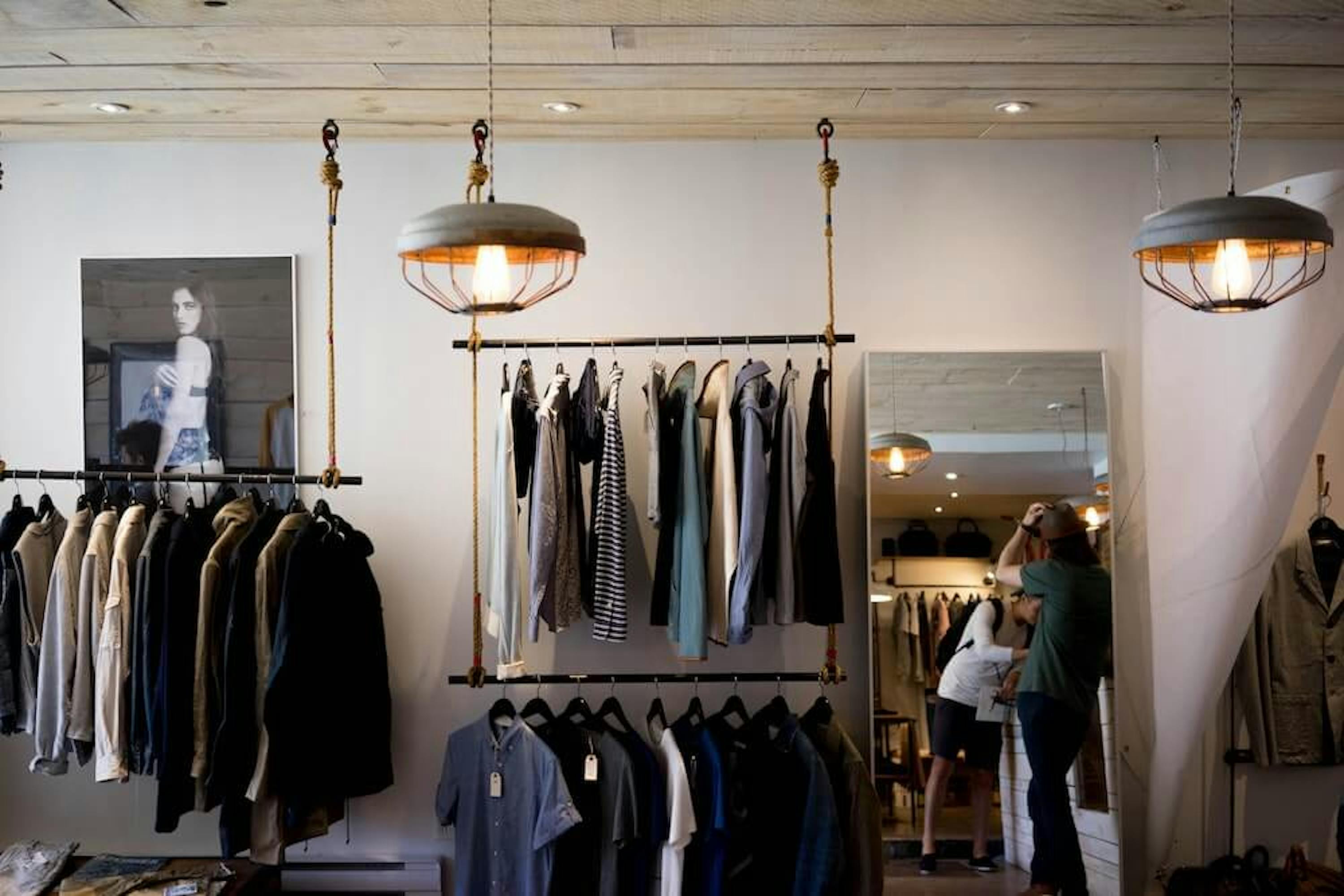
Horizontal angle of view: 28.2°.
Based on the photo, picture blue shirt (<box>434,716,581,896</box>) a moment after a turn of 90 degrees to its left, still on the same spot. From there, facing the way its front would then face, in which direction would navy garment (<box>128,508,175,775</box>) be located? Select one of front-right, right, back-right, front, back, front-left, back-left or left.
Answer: back

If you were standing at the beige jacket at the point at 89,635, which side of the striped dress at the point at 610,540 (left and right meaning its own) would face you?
front

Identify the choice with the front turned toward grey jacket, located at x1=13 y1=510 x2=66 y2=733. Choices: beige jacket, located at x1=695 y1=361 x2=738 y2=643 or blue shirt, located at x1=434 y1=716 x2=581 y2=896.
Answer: the beige jacket

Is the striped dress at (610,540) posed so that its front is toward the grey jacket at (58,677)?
yes

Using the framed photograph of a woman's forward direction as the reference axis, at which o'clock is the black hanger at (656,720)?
The black hanger is roughly at 10 o'clock from the framed photograph of a woman.

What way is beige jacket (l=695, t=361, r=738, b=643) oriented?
to the viewer's left

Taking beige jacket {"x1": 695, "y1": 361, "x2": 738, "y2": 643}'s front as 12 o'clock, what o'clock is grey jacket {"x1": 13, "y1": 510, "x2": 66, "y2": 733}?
The grey jacket is roughly at 12 o'clock from the beige jacket.

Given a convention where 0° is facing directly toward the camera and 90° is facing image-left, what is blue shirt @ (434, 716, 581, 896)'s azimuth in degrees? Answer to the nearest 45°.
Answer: approximately 0°

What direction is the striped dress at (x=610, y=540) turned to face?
to the viewer's left

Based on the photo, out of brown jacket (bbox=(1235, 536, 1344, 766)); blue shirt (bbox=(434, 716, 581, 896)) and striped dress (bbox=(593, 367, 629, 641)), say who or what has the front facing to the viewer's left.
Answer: the striped dress
